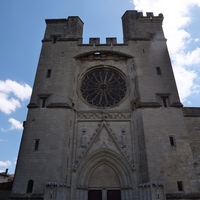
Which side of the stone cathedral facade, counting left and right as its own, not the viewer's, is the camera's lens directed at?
front
